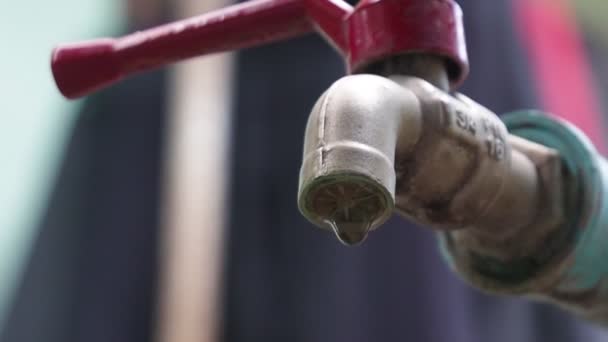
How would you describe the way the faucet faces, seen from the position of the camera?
facing the viewer and to the left of the viewer
